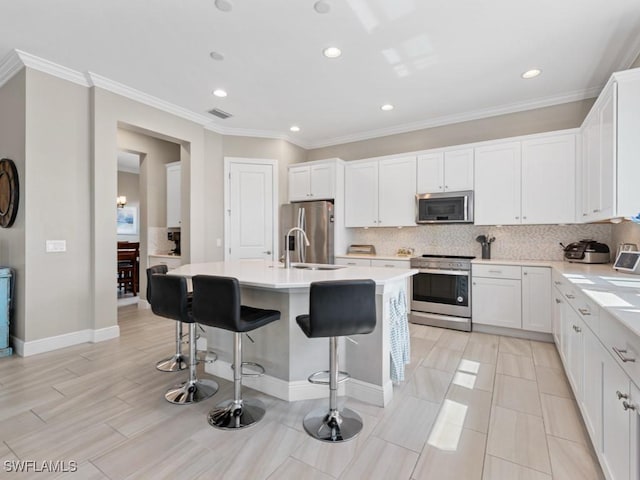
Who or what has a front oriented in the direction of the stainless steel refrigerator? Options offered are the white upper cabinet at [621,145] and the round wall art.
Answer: the white upper cabinet

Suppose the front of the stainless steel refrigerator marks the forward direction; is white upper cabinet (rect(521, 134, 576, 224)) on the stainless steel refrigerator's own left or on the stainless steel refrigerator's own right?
on the stainless steel refrigerator's own left

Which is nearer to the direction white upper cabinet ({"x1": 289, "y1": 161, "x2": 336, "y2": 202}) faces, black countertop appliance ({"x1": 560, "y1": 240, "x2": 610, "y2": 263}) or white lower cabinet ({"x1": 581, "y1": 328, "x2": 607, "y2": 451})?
the white lower cabinet

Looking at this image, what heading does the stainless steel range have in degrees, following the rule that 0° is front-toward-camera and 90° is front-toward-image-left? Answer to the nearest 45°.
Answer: approximately 0°

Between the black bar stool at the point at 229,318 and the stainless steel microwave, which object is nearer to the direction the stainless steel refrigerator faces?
the black bar stool

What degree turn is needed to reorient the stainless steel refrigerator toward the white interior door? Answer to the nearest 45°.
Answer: approximately 45° to its right

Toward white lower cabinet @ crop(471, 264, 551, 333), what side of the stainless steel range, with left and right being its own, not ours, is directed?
left

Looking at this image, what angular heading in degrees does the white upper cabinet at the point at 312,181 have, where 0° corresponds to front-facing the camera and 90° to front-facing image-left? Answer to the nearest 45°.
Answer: approximately 45°

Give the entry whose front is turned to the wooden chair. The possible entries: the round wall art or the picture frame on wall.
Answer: the picture frame on wall

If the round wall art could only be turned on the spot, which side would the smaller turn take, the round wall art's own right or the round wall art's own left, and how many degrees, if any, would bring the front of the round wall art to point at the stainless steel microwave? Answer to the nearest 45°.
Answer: approximately 90° to the round wall art's own left

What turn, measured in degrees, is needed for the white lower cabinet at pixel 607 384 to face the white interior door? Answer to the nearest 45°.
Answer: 0° — it already faces it

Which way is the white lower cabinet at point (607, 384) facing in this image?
to the viewer's left

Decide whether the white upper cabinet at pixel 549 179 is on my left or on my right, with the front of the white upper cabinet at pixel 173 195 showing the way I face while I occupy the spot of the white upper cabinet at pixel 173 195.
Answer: on my left
